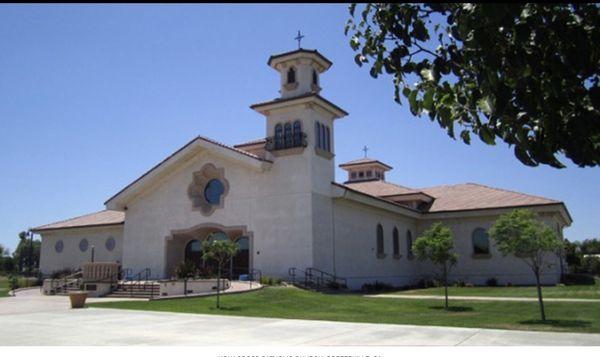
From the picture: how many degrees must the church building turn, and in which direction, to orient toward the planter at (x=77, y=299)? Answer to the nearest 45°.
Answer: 0° — it already faces it

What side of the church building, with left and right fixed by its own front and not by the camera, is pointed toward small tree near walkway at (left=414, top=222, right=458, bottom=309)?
left

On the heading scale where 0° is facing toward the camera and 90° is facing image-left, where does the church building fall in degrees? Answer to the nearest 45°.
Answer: approximately 45°

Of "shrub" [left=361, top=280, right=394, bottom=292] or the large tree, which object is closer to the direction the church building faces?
the large tree

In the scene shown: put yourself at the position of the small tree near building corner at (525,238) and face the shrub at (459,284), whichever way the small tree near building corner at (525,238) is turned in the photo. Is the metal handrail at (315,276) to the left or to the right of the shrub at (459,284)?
left

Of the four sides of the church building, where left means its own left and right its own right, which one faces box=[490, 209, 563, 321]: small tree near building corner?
left

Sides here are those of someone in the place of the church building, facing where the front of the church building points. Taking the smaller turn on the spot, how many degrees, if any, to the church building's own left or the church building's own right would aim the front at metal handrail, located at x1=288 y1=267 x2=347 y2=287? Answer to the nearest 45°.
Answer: approximately 45° to the church building's own left
